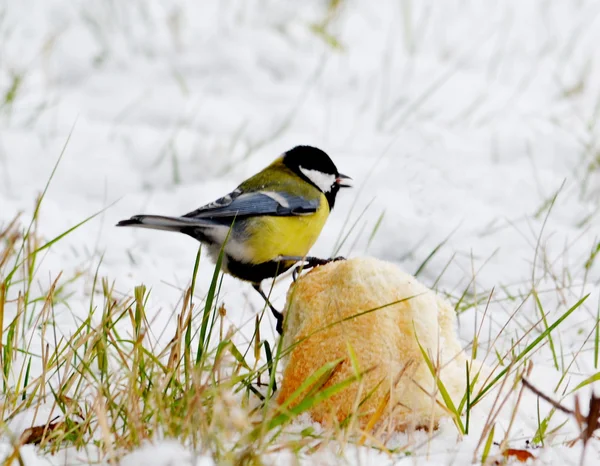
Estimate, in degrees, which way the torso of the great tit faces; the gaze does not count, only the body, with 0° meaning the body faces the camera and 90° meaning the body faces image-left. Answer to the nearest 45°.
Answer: approximately 270°
